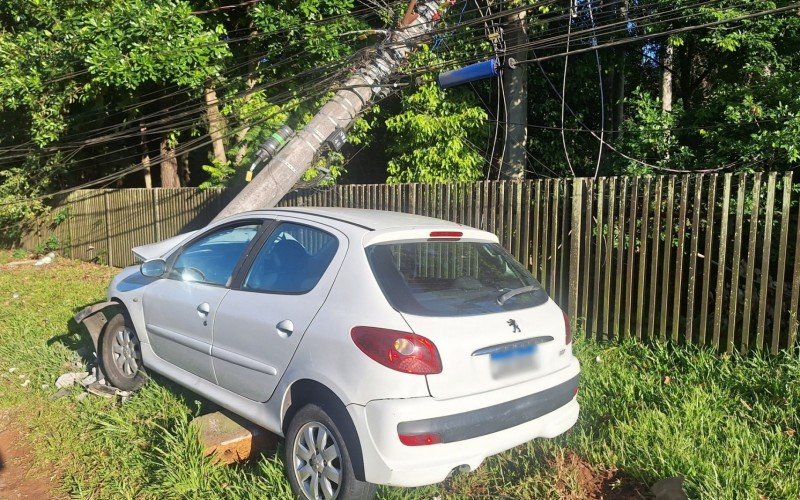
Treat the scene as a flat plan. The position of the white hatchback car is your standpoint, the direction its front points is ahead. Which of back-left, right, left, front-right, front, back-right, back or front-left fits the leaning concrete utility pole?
front-right

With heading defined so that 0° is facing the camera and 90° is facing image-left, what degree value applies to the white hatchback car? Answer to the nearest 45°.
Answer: approximately 135°
